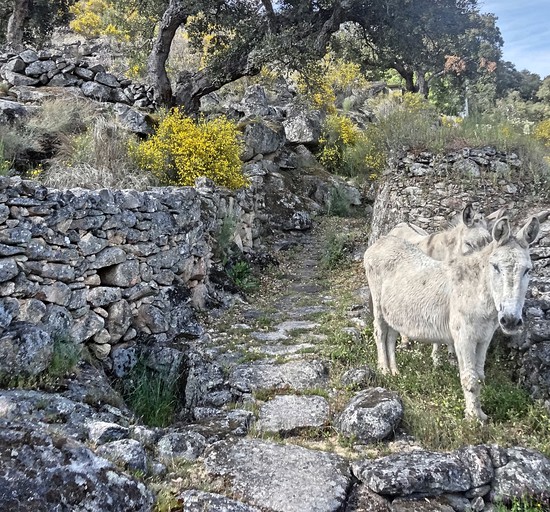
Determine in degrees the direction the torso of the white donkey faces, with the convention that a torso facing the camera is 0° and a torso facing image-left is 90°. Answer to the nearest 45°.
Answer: approximately 315°

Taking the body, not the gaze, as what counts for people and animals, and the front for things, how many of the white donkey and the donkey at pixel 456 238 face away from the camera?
0

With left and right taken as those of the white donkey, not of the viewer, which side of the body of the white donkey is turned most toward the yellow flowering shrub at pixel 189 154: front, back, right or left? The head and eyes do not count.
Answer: back

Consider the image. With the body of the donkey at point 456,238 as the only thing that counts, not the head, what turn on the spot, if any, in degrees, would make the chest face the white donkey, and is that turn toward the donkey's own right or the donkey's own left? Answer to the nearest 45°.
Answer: approximately 45° to the donkey's own right

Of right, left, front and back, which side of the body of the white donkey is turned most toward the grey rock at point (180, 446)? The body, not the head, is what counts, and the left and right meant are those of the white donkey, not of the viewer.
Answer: right

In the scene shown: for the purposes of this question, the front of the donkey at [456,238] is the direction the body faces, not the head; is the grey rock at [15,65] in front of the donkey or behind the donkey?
behind

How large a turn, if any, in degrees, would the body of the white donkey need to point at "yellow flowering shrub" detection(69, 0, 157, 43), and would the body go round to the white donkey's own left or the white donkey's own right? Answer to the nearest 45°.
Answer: approximately 180°

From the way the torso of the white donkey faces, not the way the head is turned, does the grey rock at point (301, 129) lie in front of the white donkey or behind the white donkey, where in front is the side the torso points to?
behind

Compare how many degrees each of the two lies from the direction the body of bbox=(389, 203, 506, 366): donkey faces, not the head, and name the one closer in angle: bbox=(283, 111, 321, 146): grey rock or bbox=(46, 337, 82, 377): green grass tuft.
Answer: the green grass tuft

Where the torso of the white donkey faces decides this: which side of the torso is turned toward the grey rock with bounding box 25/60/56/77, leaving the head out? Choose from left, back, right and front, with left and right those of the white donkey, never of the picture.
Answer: back
